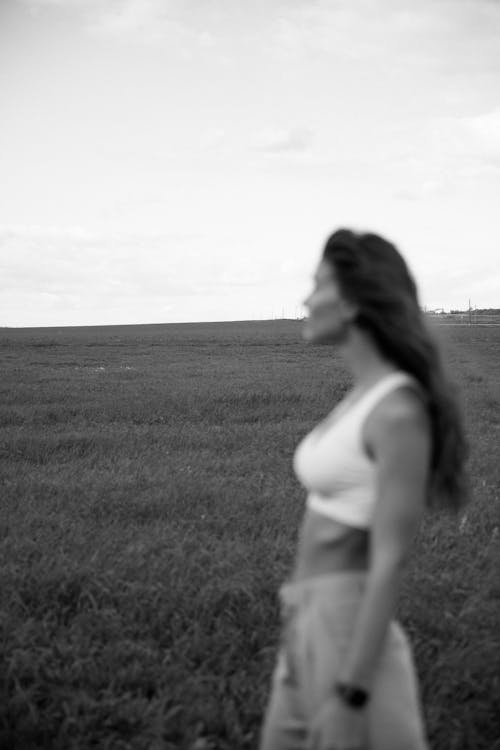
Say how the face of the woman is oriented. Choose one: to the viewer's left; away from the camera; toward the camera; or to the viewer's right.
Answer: to the viewer's left

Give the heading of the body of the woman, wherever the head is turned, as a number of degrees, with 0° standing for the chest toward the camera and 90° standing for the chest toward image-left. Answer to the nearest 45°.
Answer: approximately 90°
